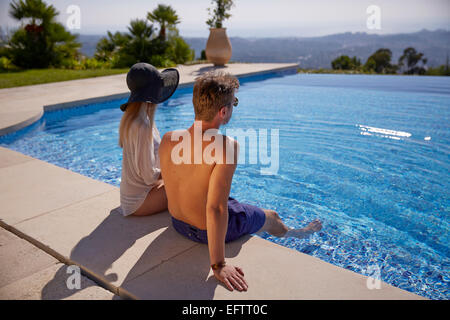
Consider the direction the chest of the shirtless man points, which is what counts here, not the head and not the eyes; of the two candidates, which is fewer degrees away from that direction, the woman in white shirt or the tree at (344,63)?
the tree

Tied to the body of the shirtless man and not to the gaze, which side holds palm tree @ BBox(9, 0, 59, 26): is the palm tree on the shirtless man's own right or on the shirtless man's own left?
on the shirtless man's own left

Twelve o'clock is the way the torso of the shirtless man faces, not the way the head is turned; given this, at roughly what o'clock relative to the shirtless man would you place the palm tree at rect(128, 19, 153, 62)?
The palm tree is roughly at 10 o'clock from the shirtless man.

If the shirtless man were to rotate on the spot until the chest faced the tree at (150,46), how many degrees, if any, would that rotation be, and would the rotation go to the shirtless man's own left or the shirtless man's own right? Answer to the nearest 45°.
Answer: approximately 45° to the shirtless man's own left

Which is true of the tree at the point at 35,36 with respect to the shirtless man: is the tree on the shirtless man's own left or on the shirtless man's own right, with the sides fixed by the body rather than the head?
on the shirtless man's own left

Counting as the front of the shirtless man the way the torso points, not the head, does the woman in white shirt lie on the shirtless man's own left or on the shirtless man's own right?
on the shirtless man's own left

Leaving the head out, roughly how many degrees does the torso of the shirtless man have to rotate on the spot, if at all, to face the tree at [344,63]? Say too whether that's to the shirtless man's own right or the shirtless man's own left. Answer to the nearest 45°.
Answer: approximately 45° to the shirtless man's own left

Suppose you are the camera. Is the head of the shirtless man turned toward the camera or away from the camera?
away from the camera

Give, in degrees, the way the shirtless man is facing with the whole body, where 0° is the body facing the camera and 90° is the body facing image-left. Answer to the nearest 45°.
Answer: approximately 225°

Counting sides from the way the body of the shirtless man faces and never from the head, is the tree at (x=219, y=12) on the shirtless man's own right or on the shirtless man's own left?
on the shirtless man's own left
